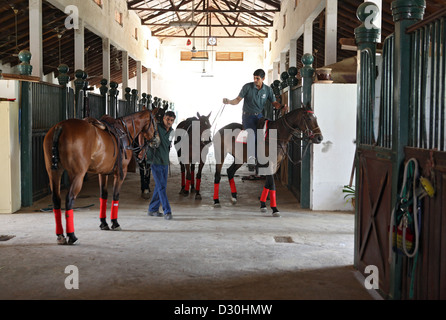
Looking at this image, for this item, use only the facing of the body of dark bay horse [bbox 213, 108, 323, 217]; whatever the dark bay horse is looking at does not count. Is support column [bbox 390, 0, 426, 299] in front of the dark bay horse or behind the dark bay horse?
in front

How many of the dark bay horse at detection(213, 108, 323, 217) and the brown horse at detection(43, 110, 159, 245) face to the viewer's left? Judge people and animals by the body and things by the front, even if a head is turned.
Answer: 0

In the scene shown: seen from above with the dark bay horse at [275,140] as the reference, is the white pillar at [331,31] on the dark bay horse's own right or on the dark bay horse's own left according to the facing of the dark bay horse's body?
on the dark bay horse's own left

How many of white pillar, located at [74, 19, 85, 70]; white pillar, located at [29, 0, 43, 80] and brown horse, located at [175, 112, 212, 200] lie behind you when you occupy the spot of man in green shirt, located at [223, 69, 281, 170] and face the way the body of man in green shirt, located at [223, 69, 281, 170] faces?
3

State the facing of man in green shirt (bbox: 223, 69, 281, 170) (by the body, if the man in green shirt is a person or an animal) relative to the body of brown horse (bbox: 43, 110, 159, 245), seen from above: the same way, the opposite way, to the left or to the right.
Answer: to the right

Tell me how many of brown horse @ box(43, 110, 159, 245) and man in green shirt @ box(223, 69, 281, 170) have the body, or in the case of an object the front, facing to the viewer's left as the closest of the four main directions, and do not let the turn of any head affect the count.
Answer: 0

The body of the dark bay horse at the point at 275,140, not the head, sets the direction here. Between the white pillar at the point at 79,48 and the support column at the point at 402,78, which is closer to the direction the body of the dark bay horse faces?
the support column

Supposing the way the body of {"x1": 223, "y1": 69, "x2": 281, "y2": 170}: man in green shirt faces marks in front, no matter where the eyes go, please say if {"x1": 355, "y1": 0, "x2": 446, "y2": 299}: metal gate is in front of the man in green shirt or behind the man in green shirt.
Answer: in front

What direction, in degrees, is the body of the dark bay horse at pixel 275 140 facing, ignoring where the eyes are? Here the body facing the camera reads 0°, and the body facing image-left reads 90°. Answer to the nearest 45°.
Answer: approximately 315°

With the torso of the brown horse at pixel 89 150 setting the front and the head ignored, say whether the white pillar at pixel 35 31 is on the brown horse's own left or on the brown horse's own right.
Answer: on the brown horse's own left

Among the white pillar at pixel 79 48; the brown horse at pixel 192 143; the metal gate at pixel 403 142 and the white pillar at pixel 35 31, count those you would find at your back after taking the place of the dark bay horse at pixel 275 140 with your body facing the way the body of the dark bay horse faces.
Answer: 3
